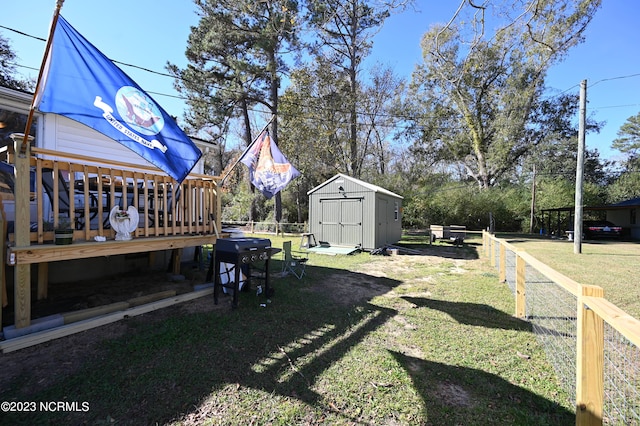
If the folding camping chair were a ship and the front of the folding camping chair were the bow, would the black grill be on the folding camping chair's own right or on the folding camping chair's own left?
on the folding camping chair's own right

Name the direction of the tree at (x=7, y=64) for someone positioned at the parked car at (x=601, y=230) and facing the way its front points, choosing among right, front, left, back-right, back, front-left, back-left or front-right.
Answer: back-left

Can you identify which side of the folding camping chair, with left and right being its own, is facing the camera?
right
